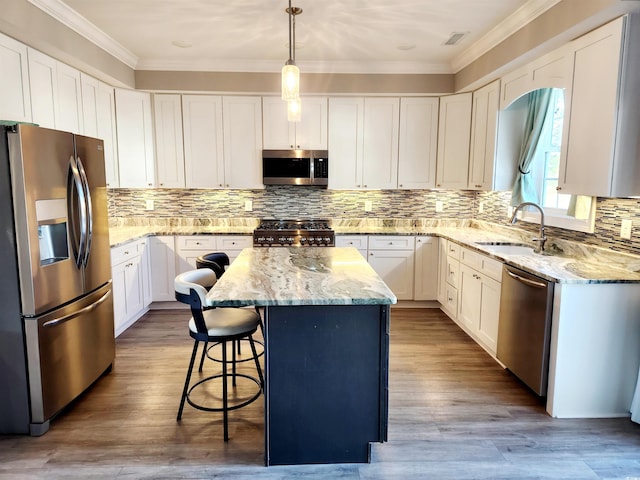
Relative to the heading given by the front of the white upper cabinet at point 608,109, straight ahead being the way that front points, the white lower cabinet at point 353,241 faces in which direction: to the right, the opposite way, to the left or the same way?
to the left

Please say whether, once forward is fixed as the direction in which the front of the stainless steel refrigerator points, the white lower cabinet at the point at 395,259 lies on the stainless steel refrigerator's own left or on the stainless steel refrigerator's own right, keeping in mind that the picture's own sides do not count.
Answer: on the stainless steel refrigerator's own left

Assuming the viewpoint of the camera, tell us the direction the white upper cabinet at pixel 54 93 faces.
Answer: facing the viewer and to the right of the viewer

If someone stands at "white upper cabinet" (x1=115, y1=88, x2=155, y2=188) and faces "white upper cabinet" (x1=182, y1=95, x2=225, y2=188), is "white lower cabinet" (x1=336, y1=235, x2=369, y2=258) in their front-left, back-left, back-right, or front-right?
front-right

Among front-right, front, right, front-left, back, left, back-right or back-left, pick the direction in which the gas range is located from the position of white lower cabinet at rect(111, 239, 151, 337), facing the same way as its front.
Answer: front-left

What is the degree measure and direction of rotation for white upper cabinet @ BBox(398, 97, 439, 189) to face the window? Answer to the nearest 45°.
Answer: approximately 45° to its left

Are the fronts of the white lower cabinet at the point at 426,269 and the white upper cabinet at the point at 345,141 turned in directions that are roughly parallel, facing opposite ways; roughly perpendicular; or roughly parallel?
roughly parallel

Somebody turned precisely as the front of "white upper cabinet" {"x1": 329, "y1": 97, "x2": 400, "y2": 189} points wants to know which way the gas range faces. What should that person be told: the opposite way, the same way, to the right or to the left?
the same way

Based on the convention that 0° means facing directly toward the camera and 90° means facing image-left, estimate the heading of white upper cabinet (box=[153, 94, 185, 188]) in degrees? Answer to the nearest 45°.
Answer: approximately 0°

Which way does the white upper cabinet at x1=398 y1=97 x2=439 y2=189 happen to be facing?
toward the camera

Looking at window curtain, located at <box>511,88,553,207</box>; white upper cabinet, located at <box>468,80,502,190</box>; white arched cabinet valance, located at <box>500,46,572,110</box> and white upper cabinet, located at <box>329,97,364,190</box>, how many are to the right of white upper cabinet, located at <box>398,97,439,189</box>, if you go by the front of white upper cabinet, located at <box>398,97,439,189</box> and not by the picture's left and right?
1

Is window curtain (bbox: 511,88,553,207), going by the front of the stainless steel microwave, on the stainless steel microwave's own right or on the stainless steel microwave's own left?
on the stainless steel microwave's own left

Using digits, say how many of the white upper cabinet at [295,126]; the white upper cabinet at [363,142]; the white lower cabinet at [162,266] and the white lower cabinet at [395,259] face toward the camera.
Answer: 4

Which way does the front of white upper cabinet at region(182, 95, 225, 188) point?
toward the camera

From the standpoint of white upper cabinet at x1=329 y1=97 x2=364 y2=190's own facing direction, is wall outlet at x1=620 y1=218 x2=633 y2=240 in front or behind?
in front

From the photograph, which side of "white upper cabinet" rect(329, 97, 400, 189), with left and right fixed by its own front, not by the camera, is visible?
front

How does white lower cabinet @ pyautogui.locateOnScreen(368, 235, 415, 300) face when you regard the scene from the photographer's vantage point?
facing the viewer
